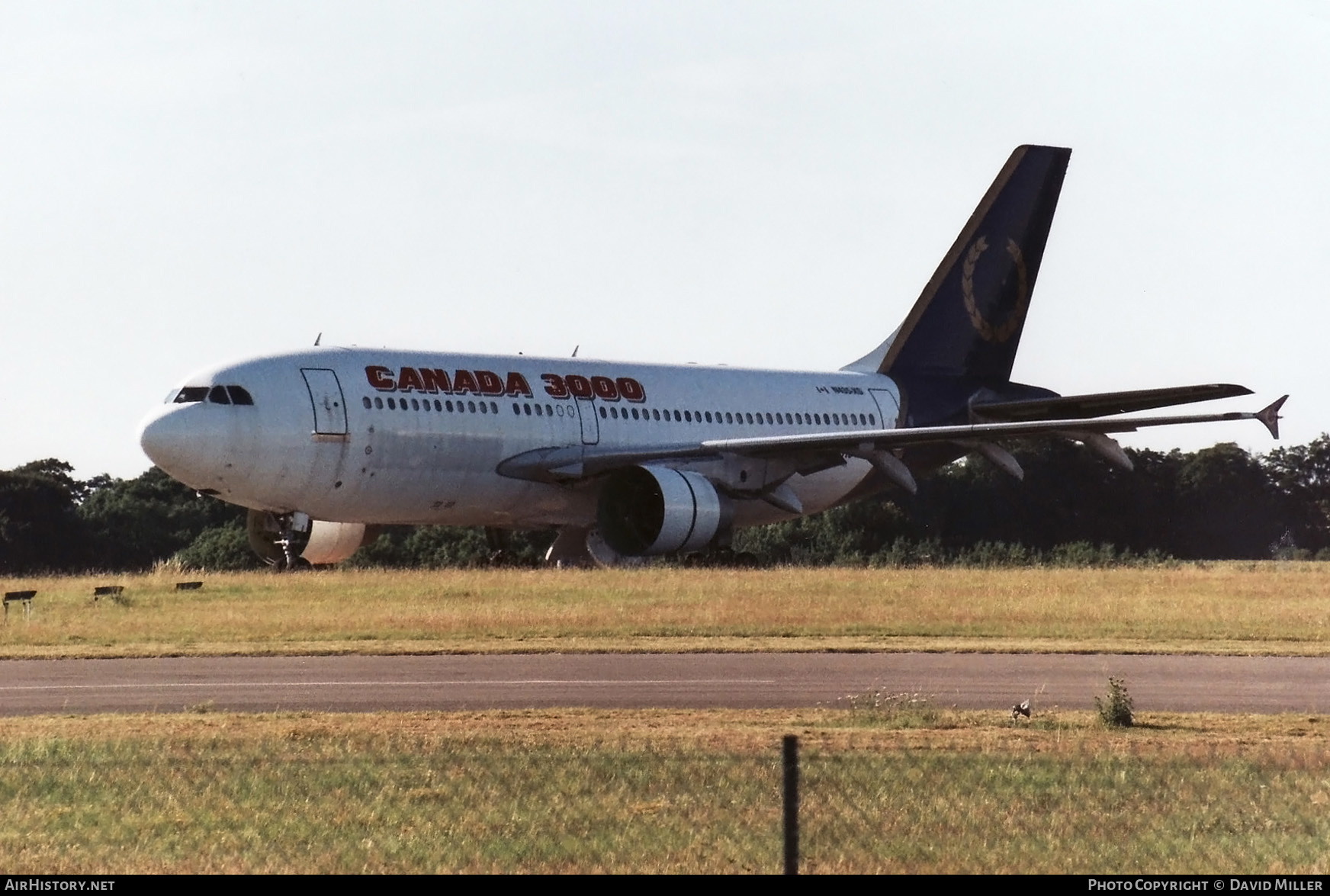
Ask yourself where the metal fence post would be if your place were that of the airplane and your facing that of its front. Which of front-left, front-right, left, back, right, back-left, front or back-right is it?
front-left

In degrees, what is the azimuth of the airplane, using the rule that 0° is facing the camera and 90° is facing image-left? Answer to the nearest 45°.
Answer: approximately 45°
